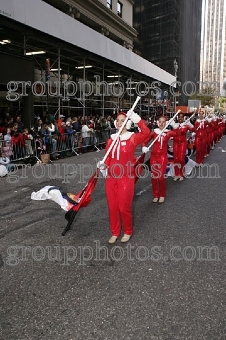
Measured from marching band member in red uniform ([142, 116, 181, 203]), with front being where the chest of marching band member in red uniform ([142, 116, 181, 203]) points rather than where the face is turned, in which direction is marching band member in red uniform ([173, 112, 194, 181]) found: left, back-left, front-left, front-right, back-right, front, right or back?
back

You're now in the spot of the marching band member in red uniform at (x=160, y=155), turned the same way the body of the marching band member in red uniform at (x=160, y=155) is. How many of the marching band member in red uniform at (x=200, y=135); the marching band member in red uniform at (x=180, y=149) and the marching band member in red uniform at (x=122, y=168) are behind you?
2

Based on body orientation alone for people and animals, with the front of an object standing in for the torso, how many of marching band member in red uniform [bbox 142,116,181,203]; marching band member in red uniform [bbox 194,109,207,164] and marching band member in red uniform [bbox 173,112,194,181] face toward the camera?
3

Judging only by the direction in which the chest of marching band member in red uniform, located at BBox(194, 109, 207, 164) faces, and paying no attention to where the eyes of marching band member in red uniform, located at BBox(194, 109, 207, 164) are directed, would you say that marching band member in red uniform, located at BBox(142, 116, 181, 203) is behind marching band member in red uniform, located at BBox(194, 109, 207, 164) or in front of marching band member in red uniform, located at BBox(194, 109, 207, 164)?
in front

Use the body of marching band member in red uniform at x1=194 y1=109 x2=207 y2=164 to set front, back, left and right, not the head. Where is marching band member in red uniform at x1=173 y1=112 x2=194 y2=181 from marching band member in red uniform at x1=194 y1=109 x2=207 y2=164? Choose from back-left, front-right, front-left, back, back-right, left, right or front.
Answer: front

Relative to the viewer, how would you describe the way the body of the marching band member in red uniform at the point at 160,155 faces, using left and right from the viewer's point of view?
facing the viewer

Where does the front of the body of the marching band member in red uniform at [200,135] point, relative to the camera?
toward the camera

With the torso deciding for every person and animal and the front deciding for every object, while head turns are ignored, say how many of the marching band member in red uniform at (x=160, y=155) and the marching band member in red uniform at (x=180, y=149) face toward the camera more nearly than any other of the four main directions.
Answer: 2

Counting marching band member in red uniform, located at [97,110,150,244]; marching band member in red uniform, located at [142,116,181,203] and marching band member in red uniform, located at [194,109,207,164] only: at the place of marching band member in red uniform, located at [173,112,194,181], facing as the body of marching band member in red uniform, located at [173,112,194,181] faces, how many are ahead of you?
2

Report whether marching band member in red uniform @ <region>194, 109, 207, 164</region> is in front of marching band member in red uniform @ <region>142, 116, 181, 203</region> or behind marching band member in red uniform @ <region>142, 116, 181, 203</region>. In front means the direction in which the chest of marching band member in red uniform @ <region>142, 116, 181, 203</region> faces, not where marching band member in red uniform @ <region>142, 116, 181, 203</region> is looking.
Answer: behind

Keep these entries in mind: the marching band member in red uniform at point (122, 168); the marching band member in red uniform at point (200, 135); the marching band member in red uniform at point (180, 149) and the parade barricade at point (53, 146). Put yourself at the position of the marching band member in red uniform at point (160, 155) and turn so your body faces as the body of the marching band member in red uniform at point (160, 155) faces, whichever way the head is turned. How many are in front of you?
1

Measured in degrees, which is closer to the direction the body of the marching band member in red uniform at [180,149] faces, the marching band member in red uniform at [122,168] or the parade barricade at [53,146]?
the marching band member in red uniform
